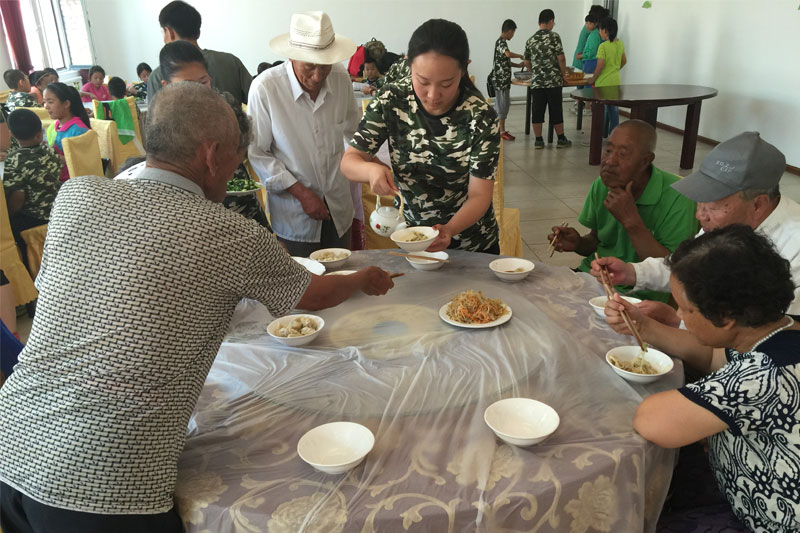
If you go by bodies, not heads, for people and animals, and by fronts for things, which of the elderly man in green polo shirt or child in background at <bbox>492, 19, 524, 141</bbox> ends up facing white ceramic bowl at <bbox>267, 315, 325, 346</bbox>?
the elderly man in green polo shirt

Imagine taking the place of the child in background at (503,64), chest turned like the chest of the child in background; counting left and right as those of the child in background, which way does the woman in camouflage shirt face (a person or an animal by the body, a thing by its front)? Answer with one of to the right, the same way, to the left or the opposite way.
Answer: to the right

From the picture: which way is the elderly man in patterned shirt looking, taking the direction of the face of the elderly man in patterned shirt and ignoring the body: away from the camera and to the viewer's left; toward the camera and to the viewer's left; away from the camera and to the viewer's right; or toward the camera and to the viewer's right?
away from the camera and to the viewer's right

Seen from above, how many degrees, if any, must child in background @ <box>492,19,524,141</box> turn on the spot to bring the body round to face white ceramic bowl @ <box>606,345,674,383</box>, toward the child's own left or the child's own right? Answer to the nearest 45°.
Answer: approximately 90° to the child's own right

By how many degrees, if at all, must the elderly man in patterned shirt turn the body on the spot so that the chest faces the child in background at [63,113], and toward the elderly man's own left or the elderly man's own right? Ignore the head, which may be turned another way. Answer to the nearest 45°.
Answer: approximately 45° to the elderly man's own left

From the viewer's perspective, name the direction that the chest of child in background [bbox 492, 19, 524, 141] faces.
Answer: to the viewer's right

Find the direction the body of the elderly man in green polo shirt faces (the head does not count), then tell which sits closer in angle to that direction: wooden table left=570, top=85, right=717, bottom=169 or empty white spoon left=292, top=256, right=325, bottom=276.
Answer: the empty white spoon

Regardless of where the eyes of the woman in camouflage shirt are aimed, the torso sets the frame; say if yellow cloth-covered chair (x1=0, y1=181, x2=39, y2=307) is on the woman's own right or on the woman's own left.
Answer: on the woman's own right

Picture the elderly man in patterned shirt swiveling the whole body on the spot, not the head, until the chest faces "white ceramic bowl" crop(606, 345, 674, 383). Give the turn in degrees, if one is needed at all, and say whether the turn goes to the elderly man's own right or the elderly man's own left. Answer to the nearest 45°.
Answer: approximately 45° to the elderly man's own right

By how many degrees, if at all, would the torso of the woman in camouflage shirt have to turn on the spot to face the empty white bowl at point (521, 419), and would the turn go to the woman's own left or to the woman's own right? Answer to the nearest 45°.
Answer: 0° — they already face it

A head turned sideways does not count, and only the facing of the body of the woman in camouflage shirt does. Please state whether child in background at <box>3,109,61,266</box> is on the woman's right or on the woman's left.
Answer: on the woman's right

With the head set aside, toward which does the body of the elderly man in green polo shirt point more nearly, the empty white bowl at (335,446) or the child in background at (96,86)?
the empty white bowl

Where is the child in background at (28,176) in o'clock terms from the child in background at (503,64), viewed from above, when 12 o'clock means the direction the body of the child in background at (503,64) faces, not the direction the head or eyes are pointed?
the child in background at (28,176) is roughly at 4 o'clock from the child in background at (503,64).

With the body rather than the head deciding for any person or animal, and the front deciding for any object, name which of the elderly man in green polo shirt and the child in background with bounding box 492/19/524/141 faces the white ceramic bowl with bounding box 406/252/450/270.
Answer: the elderly man in green polo shirt

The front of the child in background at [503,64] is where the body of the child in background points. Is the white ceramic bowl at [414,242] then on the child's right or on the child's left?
on the child's right

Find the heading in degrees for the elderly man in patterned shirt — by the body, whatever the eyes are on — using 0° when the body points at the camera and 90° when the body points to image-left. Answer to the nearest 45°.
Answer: approximately 225°
